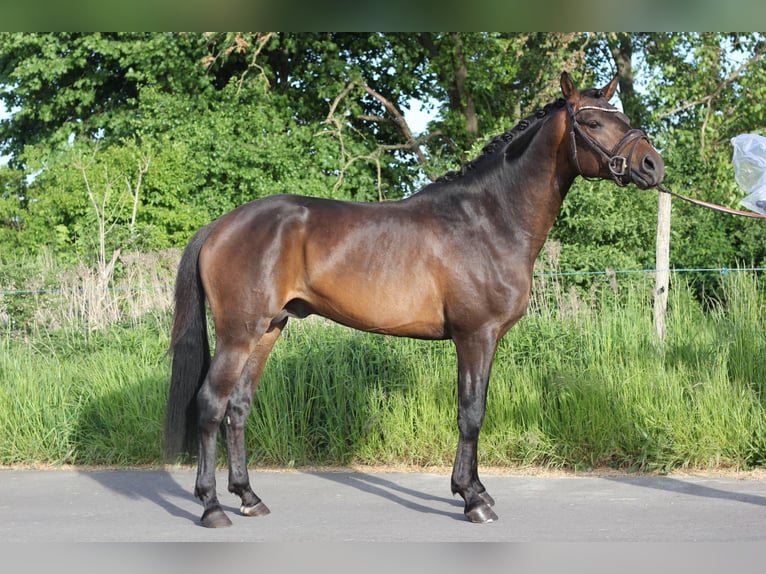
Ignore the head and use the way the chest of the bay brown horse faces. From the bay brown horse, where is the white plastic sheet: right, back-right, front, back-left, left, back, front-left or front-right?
front

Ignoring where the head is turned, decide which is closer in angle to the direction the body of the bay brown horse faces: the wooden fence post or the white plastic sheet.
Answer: the white plastic sheet

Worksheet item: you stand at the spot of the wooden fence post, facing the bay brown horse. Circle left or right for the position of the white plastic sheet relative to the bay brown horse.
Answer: left

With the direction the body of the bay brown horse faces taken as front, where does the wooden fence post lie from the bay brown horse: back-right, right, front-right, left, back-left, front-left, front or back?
front-left

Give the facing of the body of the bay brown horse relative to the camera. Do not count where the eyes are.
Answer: to the viewer's right
